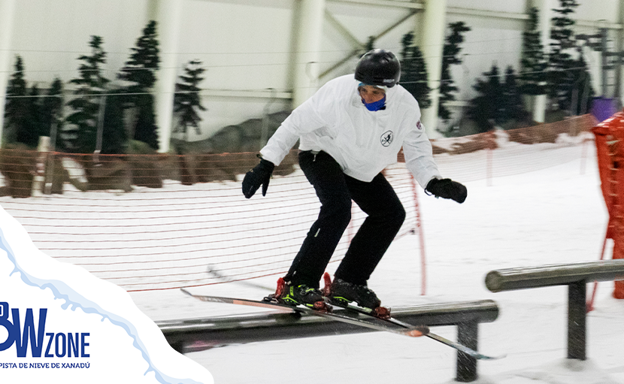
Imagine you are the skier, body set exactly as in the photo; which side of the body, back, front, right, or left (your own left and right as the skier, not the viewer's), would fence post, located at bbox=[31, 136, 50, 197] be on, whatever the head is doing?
back

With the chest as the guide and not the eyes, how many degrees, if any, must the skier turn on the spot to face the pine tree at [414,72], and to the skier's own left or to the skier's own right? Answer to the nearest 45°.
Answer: approximately 135° to the skier's own left

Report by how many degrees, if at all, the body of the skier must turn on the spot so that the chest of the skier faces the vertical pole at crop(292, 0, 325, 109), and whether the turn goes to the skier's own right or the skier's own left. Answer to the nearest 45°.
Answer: approximately 135° to the skier's own left

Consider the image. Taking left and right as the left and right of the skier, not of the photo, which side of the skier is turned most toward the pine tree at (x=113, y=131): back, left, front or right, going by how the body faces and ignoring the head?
back

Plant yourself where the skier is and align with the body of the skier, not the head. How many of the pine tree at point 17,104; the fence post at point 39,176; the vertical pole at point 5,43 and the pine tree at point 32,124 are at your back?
4

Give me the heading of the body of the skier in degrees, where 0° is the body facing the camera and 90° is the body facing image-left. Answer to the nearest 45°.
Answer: approximately 315°

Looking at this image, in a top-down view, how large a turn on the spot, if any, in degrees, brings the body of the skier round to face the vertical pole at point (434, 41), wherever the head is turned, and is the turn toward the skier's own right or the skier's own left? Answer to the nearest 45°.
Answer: approximately 135° to the skier's own left

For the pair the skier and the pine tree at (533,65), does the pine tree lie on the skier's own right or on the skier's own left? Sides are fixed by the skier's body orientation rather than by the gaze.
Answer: on the skier's own left

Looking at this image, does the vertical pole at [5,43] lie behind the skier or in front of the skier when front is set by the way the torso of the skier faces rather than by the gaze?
behind
